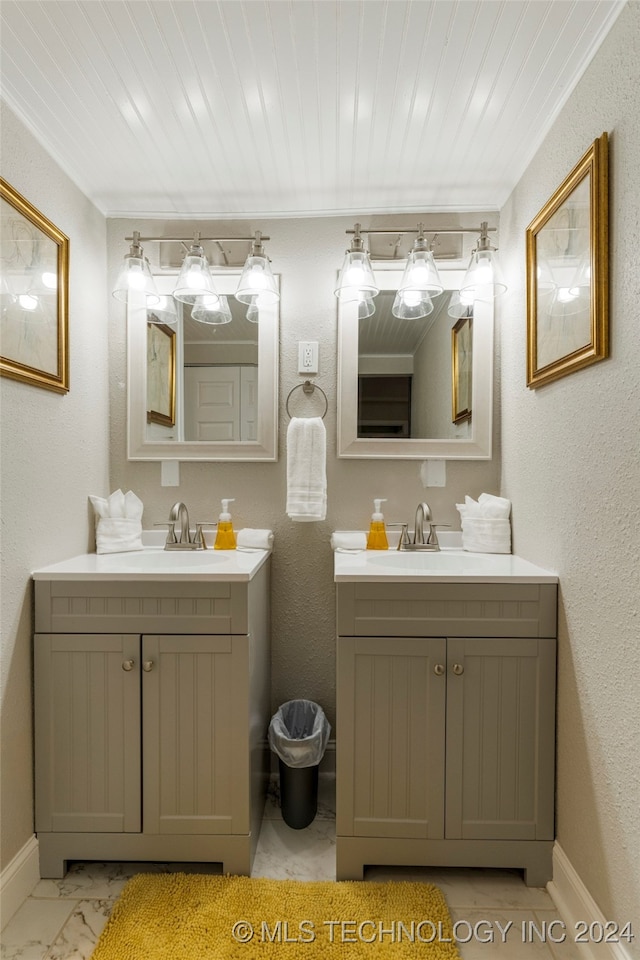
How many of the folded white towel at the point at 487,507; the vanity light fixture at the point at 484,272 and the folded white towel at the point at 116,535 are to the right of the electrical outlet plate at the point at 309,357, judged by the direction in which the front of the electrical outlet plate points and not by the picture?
1

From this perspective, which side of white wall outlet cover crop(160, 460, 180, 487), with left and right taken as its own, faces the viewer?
front

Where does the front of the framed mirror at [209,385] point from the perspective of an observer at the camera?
facing the viewer

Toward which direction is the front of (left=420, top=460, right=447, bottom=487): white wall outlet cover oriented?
toward the camera

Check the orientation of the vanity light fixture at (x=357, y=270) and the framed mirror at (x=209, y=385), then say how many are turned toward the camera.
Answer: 2

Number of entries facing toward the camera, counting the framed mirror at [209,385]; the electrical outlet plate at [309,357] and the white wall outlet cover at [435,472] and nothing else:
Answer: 3

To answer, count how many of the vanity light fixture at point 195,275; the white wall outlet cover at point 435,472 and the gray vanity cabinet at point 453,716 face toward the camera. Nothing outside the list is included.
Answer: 3
